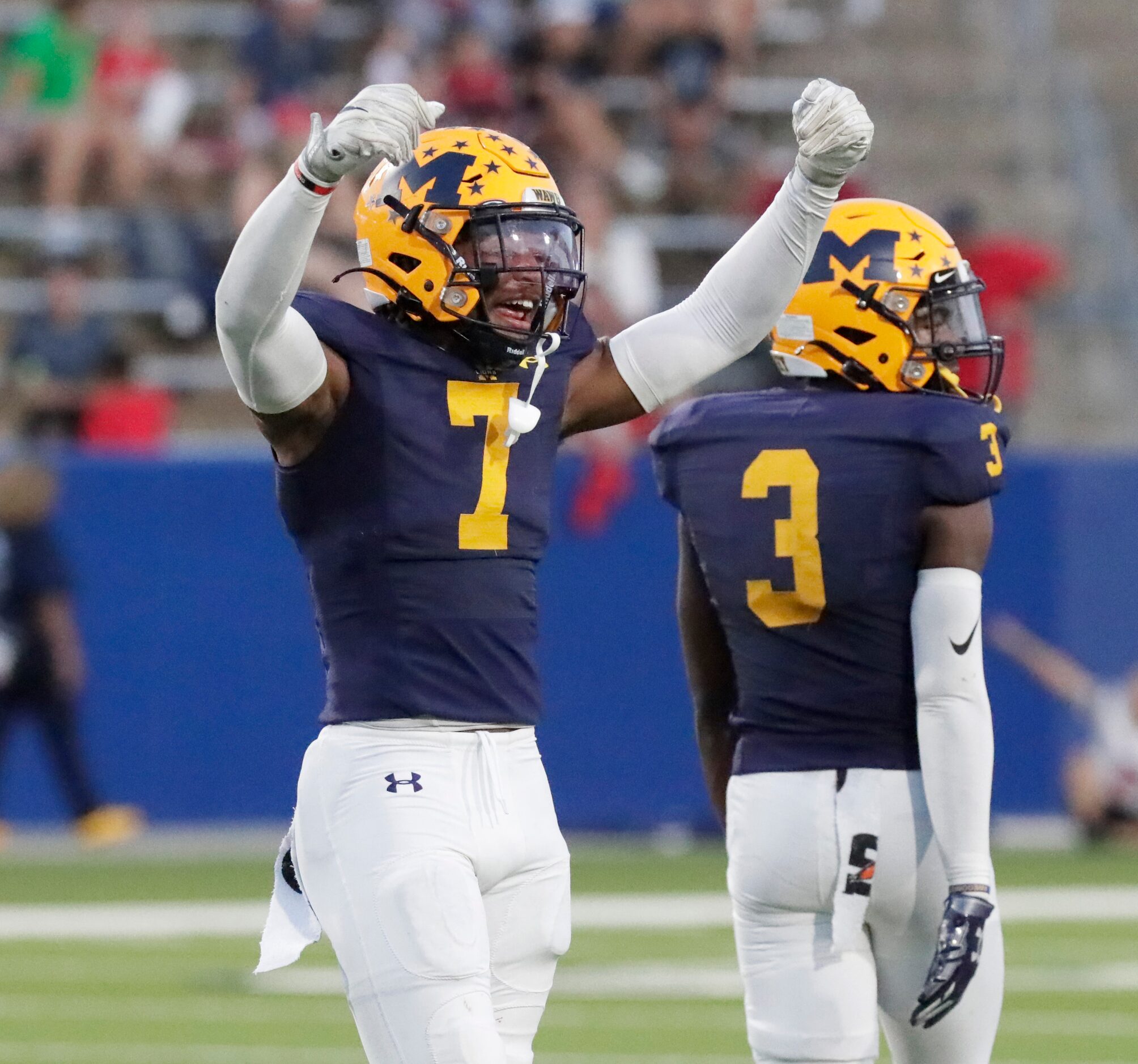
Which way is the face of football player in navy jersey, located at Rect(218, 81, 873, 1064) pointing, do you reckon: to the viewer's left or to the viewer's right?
to the viewer's right

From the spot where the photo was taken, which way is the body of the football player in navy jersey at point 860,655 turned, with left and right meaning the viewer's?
facing away from the viewer and to the right of the viewer

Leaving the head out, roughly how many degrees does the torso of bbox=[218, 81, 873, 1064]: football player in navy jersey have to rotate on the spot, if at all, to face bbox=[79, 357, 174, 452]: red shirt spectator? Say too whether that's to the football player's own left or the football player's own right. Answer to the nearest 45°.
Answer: approximately 135° to the football player's own left

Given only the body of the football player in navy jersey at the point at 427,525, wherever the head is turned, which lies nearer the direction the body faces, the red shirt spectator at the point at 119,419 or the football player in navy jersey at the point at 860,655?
the football player in navy jersey

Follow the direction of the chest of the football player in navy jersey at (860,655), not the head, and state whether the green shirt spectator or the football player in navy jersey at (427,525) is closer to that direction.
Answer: the green shirt spectator

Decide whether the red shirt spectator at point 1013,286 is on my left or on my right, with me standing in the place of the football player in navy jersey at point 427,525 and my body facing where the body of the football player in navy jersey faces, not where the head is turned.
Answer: on my left

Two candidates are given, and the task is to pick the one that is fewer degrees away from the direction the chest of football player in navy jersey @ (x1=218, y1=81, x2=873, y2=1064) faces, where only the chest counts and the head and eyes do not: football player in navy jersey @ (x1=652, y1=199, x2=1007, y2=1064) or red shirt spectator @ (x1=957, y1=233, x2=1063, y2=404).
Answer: the football player in navy jersey

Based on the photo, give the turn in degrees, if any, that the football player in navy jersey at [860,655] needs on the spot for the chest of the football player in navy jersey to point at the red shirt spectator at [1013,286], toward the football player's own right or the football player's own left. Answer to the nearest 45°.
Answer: approximately 45° to the football player's own left

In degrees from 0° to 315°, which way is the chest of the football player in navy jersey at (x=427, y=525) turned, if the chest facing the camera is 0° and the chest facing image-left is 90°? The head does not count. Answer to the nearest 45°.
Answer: approximately 315°

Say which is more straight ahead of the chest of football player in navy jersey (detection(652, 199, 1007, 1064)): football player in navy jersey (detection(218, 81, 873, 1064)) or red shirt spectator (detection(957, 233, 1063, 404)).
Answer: the red shirt spectator
